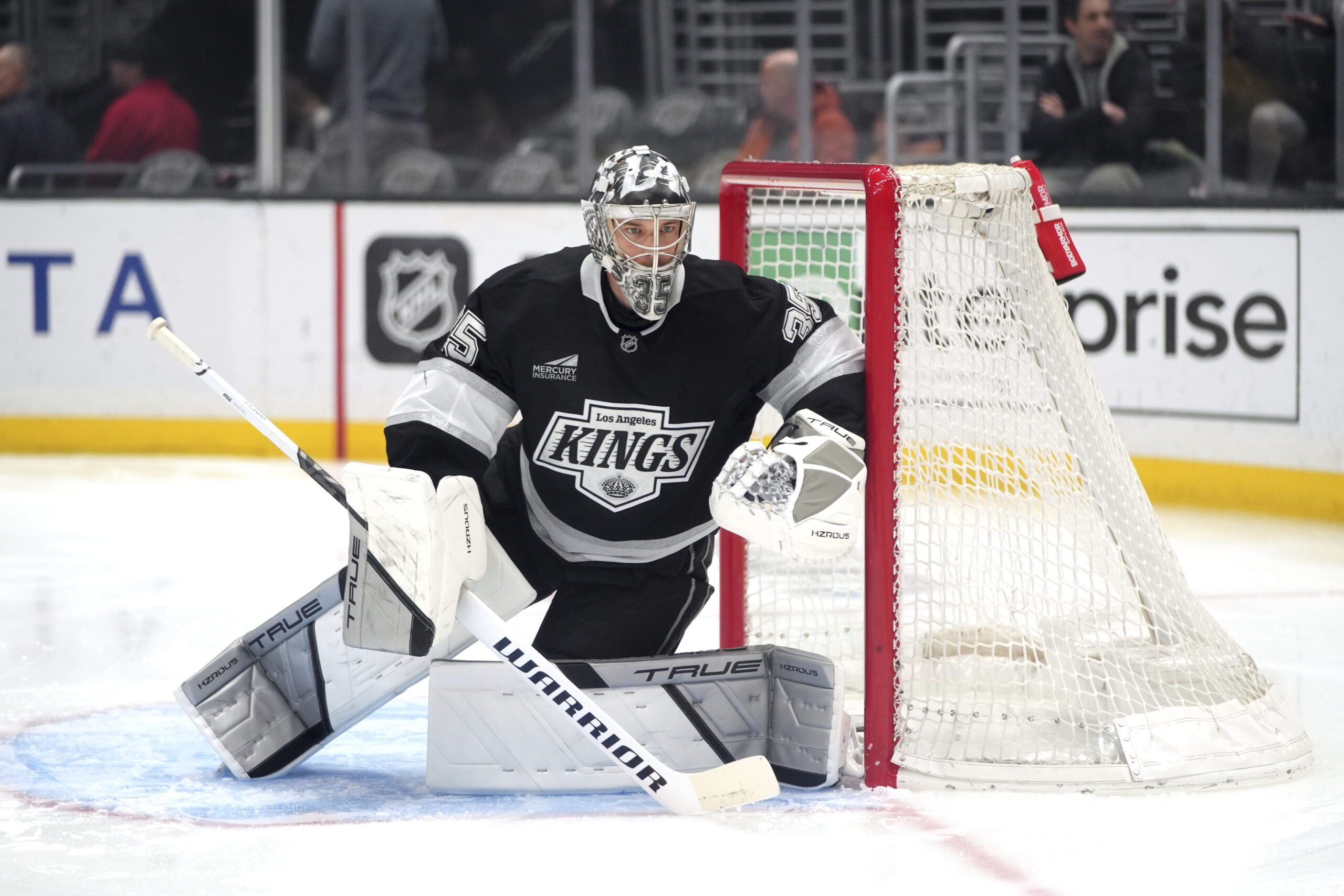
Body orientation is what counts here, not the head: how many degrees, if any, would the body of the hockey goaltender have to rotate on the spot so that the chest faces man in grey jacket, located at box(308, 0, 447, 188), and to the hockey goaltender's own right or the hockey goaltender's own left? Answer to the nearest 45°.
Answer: approximately 180°

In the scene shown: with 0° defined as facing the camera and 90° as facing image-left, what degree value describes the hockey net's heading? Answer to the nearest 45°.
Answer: approximately 90°

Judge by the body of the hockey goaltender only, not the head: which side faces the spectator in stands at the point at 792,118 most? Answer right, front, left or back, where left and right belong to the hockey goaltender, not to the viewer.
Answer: back

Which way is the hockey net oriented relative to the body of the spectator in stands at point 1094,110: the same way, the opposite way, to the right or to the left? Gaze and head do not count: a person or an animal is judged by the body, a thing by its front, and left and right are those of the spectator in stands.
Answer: to the right

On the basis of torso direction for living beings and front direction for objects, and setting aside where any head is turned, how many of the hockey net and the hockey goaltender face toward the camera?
1

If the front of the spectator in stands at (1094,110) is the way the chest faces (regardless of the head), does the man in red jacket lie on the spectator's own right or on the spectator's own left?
on the spectator's own right
